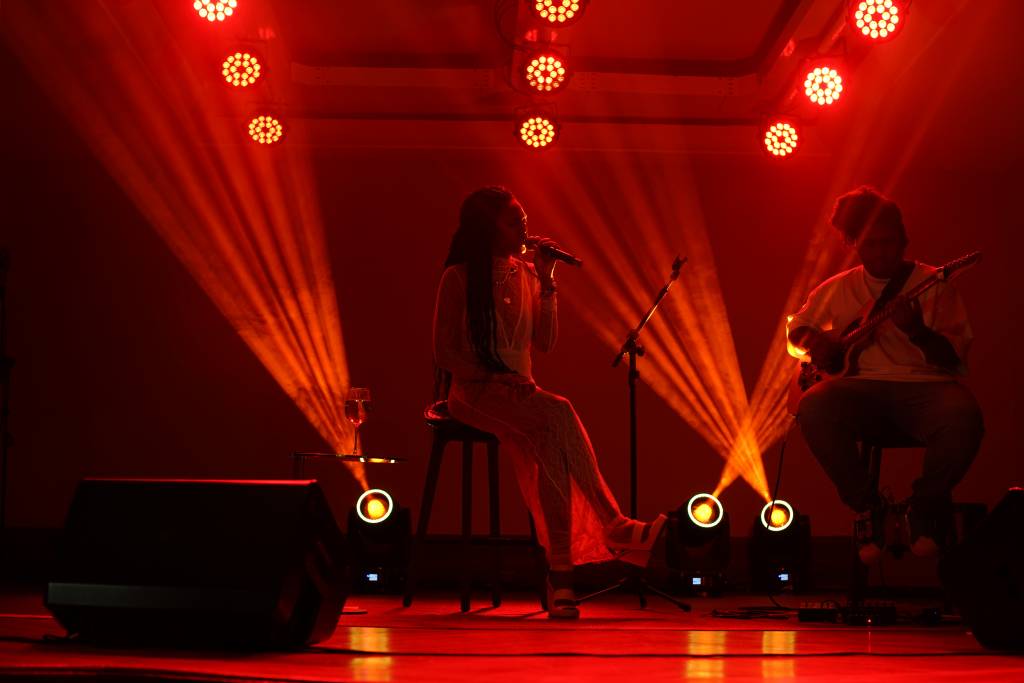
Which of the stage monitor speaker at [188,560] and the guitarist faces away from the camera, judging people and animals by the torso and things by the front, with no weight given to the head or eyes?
the stage monitor speaker

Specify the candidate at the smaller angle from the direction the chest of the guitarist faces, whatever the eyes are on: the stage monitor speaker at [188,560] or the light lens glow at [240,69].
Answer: the stage monitor speaker

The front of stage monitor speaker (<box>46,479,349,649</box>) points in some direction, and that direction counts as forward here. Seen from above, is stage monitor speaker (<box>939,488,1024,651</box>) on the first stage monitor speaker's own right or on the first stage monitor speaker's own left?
on the first stage monitor speaker's own right

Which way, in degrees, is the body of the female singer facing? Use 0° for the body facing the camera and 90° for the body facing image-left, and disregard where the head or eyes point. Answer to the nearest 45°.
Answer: approximately 315°

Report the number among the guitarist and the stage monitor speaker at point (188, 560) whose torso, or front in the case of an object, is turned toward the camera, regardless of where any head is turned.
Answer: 1

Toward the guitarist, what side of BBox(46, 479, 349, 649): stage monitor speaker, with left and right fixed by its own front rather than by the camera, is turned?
right

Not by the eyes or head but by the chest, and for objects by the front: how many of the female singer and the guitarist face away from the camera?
0

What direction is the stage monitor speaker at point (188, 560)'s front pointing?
away from the camera

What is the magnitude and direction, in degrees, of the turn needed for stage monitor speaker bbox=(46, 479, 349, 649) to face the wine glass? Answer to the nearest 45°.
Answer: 0° — it already faces it

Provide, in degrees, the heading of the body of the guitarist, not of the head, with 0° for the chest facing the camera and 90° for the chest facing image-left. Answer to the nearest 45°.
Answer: approximately 0°

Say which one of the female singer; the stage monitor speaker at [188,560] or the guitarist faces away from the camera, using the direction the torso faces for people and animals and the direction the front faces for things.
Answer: the stage monitor speaker

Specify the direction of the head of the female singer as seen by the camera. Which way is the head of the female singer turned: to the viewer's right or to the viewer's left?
to the viewer's right
